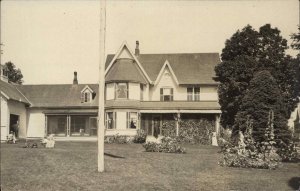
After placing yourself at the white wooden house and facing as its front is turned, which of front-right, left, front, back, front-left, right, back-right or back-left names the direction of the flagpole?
front

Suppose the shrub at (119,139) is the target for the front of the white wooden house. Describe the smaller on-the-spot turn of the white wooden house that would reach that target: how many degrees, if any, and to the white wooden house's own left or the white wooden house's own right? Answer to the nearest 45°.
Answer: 0° — it already faces it

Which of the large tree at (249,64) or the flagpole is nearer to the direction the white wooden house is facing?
the flagpole

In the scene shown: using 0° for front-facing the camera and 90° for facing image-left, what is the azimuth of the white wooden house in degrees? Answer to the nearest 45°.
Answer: approximately 0°

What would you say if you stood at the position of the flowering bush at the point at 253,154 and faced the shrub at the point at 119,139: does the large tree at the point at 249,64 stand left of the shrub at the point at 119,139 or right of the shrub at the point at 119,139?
right

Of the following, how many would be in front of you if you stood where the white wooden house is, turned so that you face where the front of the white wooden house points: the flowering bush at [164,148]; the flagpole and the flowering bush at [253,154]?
3

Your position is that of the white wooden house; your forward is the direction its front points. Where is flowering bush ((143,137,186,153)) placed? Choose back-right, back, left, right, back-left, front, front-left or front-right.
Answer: front

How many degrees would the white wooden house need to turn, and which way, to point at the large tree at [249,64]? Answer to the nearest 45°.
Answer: approximately 45° to its left
